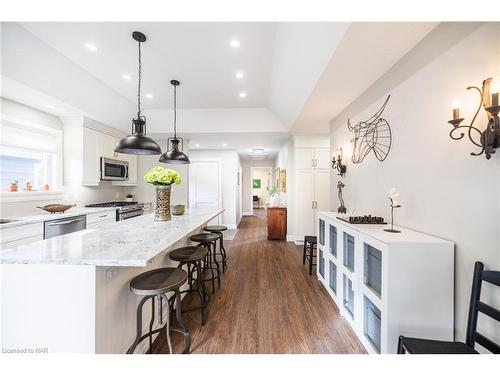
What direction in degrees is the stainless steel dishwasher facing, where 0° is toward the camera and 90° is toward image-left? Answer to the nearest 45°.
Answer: approximately 315°

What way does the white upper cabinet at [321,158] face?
toward the camera

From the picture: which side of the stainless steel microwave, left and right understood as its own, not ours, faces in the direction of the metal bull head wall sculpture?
front

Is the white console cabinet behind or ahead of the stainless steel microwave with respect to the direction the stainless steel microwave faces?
ahead

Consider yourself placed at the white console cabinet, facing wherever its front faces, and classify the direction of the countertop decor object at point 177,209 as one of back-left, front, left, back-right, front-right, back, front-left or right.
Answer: front-right

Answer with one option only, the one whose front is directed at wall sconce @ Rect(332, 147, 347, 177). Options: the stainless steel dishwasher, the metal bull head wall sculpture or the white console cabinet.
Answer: the stainless steel dishwasher

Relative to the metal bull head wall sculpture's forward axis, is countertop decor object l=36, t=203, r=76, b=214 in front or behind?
in front

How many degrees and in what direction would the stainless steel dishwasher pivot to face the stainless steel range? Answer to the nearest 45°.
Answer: approximately 90° to its left

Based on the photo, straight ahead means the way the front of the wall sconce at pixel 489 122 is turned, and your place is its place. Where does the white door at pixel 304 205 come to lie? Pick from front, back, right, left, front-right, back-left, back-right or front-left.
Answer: right

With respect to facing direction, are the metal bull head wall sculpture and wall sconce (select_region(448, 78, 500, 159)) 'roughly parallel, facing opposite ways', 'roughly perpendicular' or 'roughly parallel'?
roughly parallel

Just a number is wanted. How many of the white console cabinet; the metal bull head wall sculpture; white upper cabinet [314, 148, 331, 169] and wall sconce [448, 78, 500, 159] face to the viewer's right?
0

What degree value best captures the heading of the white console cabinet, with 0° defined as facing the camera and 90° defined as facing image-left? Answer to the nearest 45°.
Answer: approximately 45°

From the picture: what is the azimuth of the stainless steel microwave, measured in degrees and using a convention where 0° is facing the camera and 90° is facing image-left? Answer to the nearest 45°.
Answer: approximately 315°

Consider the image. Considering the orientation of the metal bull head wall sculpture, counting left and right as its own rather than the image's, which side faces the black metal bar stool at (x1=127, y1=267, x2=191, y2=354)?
front

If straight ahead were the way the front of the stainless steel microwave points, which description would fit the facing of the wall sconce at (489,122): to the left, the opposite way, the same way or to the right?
the opposite way

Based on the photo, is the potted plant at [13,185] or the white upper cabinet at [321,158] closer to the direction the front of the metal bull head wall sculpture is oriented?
the potted plant

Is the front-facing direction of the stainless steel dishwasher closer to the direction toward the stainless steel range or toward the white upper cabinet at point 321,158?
the white upper cabinet

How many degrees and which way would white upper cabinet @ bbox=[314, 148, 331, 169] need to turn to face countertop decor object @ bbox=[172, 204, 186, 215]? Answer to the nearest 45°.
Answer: approximately 45° to its right
